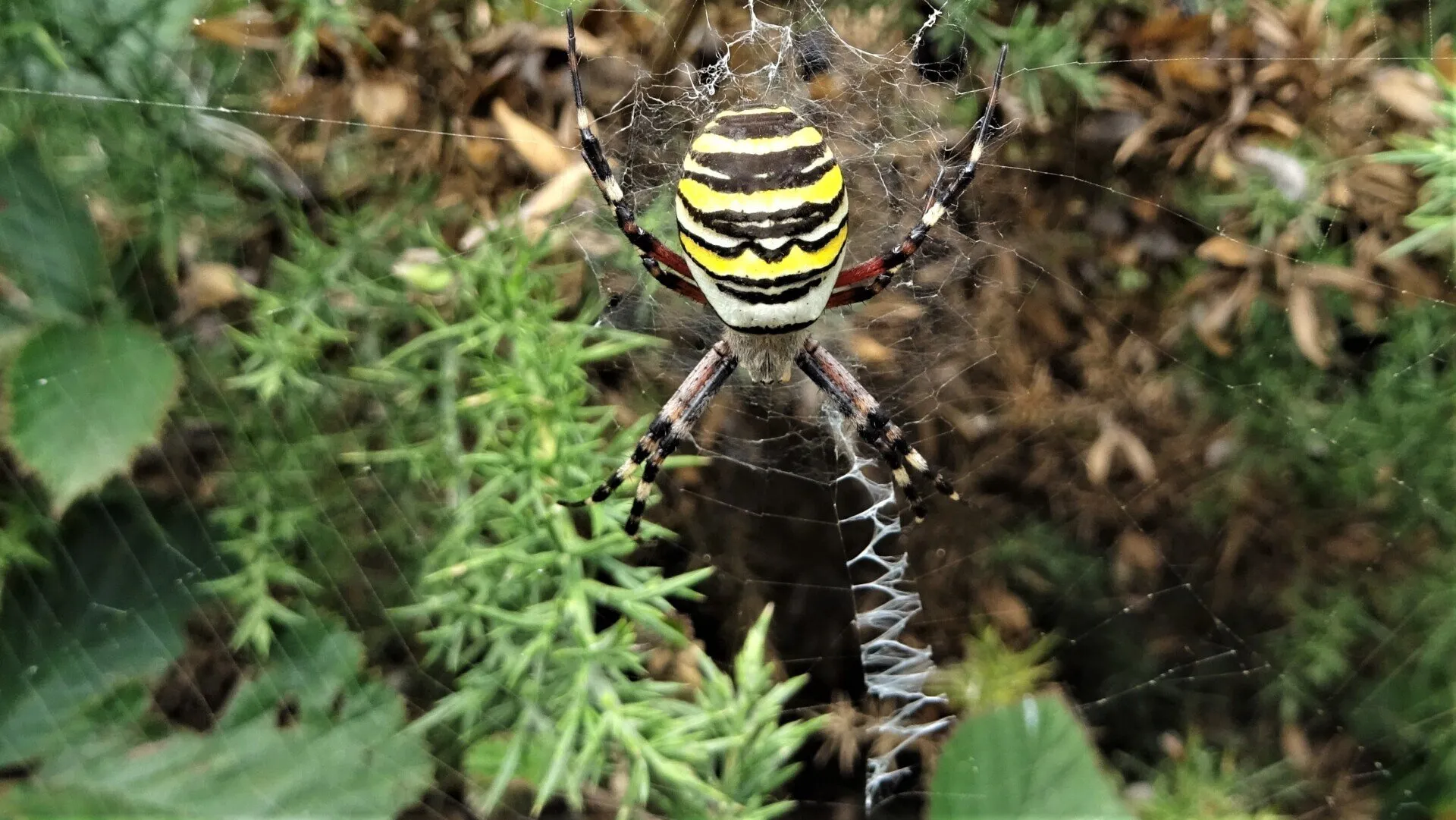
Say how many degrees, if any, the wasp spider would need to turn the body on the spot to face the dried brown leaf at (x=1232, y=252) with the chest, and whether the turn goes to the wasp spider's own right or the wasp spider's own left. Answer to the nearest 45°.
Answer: approximately 90° to the wasp spider's own left

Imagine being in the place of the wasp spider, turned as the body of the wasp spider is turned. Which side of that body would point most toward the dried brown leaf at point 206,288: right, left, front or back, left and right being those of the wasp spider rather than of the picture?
right

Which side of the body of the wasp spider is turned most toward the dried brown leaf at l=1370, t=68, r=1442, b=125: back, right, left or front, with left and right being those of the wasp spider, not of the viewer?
left

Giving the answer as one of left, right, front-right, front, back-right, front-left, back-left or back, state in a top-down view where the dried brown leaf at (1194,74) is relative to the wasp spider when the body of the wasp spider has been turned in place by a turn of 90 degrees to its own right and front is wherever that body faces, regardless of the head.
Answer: back

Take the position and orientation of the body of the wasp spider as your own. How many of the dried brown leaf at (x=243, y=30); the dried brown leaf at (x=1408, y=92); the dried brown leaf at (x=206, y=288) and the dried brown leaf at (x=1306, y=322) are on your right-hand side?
2

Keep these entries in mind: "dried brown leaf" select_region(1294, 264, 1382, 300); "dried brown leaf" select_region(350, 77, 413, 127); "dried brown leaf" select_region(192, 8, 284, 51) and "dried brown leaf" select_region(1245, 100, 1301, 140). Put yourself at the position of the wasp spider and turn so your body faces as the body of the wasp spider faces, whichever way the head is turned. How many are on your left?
2

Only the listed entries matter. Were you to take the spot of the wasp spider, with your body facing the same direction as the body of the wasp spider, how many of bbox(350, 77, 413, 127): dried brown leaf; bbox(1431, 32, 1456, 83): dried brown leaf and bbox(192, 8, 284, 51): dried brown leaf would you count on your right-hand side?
2

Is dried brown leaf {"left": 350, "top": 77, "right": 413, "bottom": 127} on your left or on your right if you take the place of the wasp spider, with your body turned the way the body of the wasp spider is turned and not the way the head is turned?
on your right
